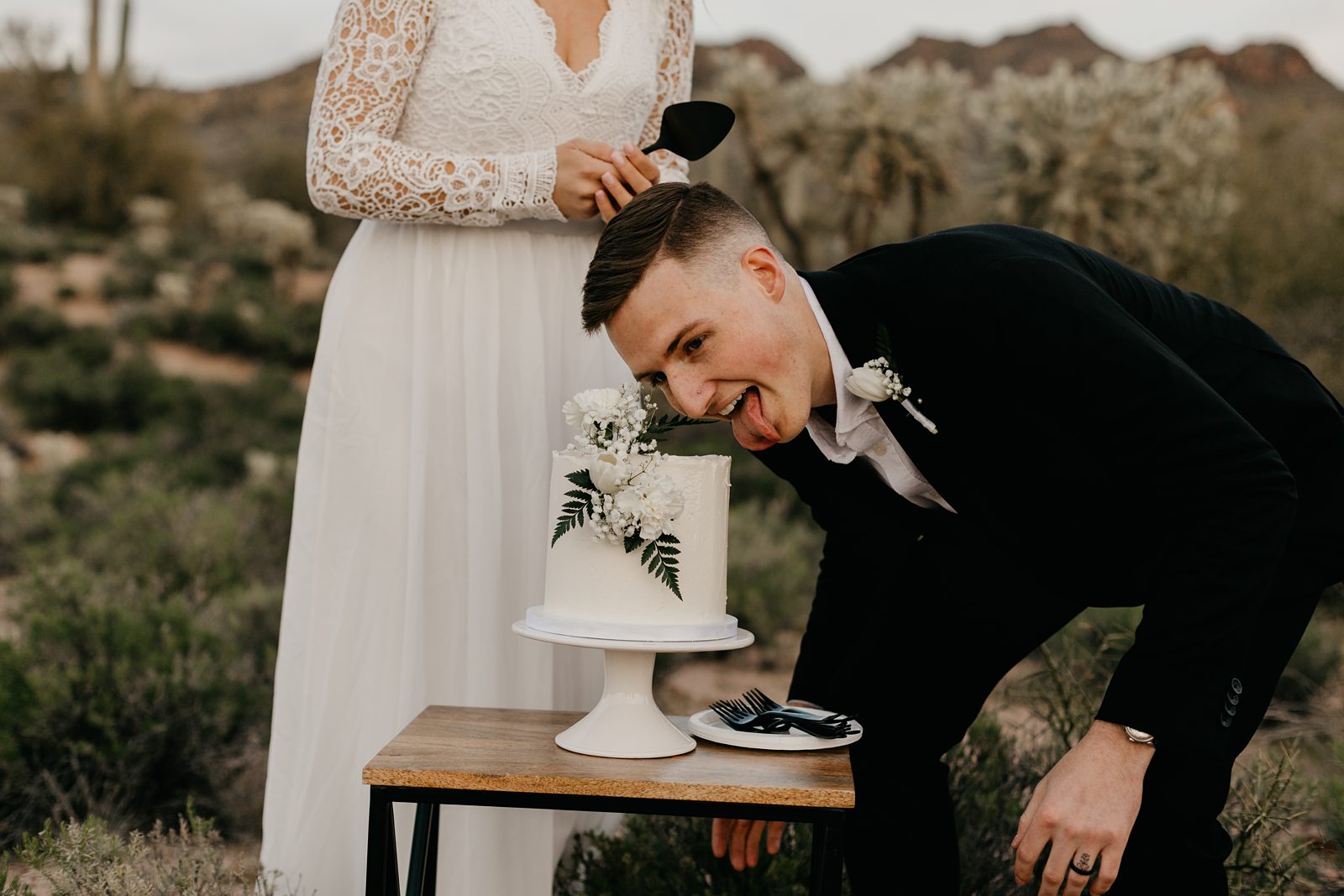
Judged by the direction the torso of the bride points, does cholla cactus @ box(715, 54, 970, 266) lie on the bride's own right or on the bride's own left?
on the bride's own left

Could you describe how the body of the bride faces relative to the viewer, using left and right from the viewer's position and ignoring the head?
facing the viewer and to the right of the viewer

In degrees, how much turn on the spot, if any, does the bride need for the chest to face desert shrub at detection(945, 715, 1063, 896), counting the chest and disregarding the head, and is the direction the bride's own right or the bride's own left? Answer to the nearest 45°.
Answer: approximately 45° to the bride's own left

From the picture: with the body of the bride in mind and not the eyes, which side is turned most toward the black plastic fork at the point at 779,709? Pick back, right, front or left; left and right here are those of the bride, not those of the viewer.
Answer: front

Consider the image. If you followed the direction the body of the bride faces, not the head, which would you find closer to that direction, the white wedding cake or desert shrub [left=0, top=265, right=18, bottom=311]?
the white wedding cake

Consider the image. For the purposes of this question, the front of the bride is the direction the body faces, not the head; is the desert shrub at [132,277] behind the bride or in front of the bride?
behind

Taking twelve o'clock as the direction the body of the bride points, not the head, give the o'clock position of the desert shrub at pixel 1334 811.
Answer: The desert shrub is roughly at 10 o'clock from the bride.

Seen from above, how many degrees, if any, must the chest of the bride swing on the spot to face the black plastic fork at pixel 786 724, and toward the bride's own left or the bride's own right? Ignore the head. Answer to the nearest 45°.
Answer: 0° — they already face it

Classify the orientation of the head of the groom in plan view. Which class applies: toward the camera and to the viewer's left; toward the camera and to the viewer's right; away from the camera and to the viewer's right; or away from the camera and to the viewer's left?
toward the camera and to the viewer's left

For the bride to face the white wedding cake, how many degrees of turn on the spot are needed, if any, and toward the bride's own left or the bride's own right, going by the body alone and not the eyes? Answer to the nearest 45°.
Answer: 0° — they already face it

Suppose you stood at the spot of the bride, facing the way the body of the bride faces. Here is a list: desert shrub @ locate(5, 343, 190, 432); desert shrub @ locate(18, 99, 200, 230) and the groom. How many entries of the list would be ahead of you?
1

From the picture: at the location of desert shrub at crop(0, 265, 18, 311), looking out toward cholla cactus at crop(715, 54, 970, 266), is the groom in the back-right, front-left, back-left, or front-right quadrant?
front-right
